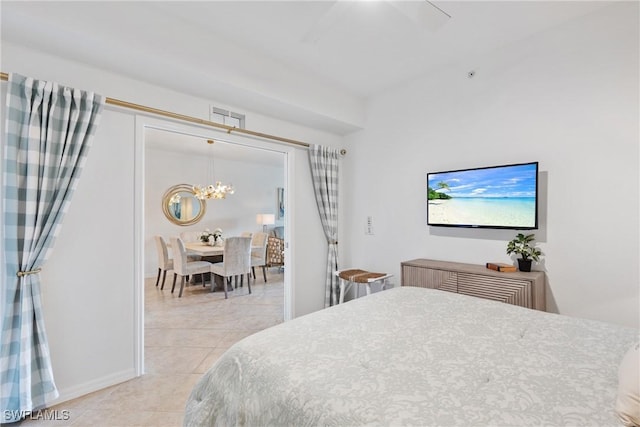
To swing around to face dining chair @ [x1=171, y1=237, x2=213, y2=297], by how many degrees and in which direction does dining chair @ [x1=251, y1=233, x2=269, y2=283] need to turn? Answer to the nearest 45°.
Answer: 0° — it already faces it

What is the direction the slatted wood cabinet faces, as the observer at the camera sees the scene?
facing the viewer and to the left of the viewer

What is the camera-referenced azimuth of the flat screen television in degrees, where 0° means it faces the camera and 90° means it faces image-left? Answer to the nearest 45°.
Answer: approximately 45°

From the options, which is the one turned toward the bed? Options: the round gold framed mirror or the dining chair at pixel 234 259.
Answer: the round gold framed mirror

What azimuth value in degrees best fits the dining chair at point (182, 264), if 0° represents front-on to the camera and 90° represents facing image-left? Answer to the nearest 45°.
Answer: approximately 225°

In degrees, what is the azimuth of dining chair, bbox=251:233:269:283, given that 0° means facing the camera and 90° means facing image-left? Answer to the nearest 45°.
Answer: approximately 45°

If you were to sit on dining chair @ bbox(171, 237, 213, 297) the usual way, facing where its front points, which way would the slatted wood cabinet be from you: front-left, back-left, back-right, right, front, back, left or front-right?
right

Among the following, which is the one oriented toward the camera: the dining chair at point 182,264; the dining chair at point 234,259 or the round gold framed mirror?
the round gold framed mirror

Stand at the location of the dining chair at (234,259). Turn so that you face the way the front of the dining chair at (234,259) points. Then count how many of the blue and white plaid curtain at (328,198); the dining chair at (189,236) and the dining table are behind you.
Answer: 1

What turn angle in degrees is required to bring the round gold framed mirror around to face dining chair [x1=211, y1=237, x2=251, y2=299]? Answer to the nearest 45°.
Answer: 0° — it already faces it

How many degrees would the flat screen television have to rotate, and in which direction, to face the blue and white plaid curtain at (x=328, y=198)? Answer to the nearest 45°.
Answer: approximately 45° to its right

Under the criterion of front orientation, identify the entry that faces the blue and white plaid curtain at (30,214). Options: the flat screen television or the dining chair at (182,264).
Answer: the flat screen television

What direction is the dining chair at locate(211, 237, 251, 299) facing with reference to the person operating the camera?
facing away from the viewer and to the left of the viewer

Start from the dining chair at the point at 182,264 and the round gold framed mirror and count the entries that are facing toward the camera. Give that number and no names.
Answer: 1

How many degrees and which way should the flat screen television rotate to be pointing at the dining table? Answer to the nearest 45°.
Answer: approximately 45° to its right

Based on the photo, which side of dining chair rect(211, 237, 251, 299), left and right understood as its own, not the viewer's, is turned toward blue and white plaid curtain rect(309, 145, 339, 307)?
back

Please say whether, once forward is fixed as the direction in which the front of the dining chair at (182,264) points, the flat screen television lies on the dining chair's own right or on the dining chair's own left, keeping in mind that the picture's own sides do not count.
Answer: on the dining chair's own right
